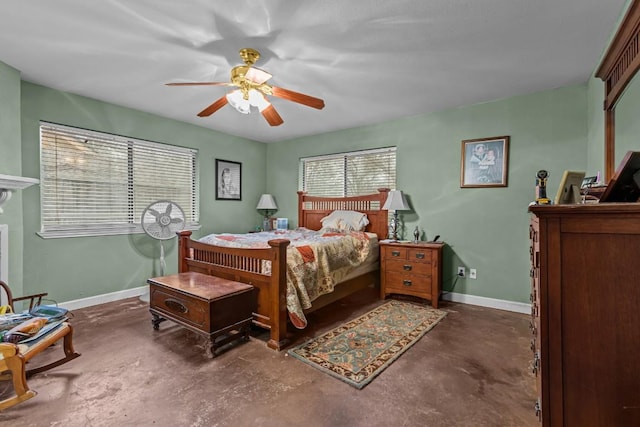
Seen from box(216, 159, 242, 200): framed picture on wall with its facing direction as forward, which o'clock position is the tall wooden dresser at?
The tall wooden dresser is roughly at 1 o'clock from the framed picture on wall.

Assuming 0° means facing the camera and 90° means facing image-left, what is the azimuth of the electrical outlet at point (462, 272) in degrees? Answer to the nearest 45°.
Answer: approximately 0°

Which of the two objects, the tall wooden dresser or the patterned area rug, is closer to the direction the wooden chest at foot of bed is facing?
the tall wooden dresser

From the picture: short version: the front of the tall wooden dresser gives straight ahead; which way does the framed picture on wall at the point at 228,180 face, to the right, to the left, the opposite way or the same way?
the opposite way

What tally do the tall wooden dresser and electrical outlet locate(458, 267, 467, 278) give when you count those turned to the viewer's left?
1

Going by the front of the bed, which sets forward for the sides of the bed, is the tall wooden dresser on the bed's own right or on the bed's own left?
on the bed's own left

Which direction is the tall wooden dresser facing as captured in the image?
to the viewer's left

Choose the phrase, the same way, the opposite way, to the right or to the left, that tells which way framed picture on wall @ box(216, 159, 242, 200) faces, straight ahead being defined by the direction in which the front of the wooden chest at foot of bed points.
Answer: to the left

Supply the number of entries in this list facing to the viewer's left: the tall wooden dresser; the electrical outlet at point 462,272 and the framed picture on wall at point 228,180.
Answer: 1

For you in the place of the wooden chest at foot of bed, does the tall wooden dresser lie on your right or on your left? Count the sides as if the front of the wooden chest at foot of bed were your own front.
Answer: on your left

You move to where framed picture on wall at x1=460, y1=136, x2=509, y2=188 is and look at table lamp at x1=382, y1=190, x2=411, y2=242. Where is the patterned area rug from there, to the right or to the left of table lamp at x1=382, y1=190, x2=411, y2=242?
left

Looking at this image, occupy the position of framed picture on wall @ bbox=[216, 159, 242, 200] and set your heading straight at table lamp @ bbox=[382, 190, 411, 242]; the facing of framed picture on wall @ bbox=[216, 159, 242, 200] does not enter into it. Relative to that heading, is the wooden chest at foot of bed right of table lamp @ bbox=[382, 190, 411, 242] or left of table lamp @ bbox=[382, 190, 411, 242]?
right

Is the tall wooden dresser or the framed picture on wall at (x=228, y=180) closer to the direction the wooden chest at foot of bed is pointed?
the tall wooden dresser
